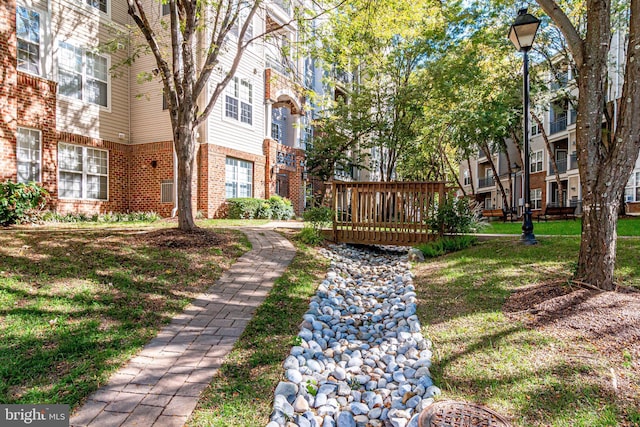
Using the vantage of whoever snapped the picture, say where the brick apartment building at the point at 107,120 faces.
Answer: facing the viewer and to the right of the viewer

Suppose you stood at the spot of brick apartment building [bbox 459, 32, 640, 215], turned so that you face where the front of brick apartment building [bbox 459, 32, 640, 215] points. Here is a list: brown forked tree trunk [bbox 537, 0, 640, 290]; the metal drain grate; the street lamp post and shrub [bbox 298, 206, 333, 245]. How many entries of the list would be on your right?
0

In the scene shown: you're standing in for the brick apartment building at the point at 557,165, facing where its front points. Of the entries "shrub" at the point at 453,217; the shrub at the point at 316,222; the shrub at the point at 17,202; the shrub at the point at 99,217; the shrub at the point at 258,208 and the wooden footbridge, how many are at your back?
0

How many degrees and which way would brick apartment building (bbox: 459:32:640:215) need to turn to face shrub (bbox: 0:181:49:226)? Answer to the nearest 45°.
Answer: approximately 45° to its left

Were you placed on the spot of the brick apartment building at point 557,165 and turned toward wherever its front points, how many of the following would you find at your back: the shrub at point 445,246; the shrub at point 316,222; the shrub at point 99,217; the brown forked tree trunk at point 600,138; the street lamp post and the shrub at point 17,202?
0

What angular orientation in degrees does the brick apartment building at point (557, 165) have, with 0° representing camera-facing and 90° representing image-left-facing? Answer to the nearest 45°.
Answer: approximately 45°

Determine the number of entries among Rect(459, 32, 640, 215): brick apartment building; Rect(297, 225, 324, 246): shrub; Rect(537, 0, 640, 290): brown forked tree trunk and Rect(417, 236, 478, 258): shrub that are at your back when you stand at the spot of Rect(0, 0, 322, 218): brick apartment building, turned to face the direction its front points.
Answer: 0

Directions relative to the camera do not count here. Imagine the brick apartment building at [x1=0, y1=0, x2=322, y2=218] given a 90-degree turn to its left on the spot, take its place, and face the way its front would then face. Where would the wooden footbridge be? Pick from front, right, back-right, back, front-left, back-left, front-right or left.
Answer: right

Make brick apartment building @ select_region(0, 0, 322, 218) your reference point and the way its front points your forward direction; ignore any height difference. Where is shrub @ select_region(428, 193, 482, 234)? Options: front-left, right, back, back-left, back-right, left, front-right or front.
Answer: front

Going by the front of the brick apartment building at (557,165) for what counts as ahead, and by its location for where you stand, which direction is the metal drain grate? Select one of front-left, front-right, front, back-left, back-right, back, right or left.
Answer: front-left

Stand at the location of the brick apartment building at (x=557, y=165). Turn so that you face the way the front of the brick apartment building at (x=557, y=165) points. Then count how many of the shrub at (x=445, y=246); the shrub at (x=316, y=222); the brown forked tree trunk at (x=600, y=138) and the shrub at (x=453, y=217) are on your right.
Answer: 0

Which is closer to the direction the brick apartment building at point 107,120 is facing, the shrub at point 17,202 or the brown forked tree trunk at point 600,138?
the brown forked tree trunk

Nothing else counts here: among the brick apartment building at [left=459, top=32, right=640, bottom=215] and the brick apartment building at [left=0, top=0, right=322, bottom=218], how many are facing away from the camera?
0

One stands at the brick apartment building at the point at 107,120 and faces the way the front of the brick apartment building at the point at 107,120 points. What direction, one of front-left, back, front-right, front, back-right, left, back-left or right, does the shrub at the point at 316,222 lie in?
front

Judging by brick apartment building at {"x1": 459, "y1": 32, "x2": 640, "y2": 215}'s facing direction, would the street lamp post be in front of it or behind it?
in front

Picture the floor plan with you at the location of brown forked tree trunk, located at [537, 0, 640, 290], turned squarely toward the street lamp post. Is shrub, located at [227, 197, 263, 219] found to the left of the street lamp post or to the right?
left

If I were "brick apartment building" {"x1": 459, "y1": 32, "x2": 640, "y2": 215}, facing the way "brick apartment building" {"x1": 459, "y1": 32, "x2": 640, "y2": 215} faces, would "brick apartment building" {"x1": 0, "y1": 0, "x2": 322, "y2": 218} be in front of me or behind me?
in front

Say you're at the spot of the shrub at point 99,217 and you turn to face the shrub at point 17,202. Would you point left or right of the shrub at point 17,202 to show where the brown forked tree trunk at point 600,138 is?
left
